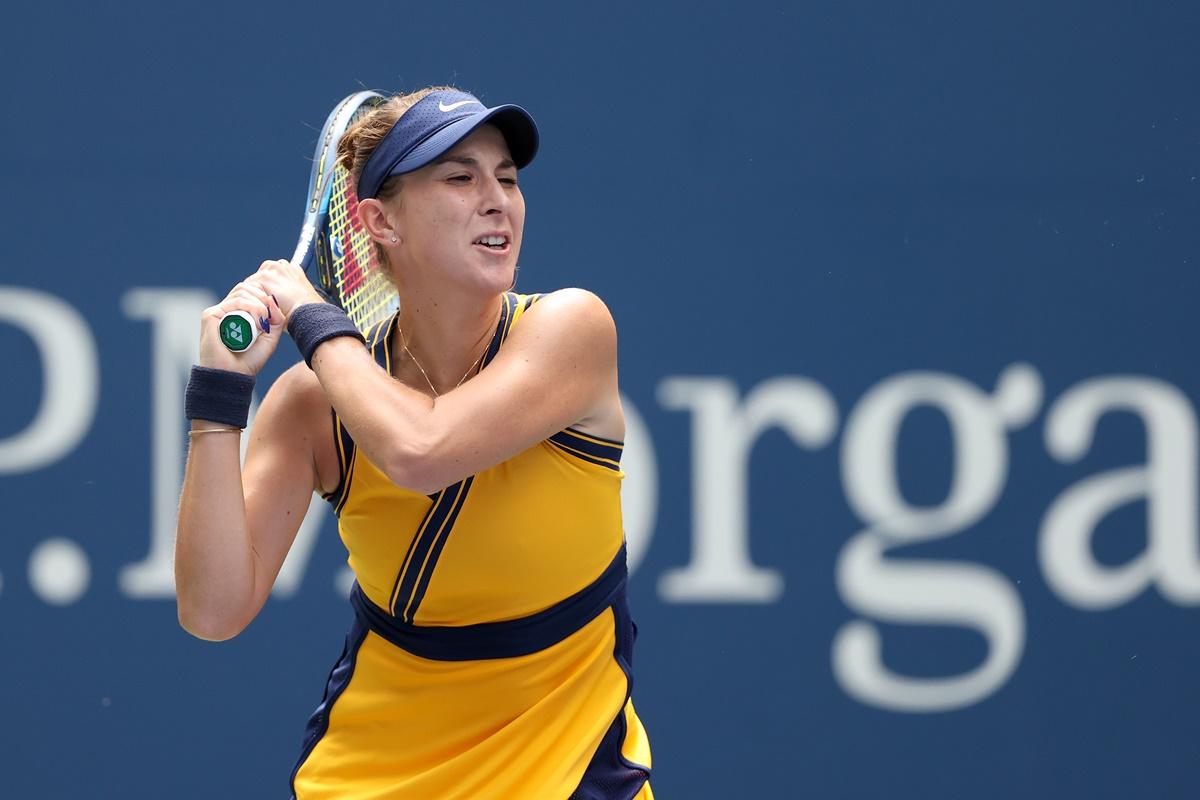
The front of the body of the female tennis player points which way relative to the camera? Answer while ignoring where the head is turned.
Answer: toward the camera

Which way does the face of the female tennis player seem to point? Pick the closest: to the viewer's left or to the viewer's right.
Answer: to the viewer's right
